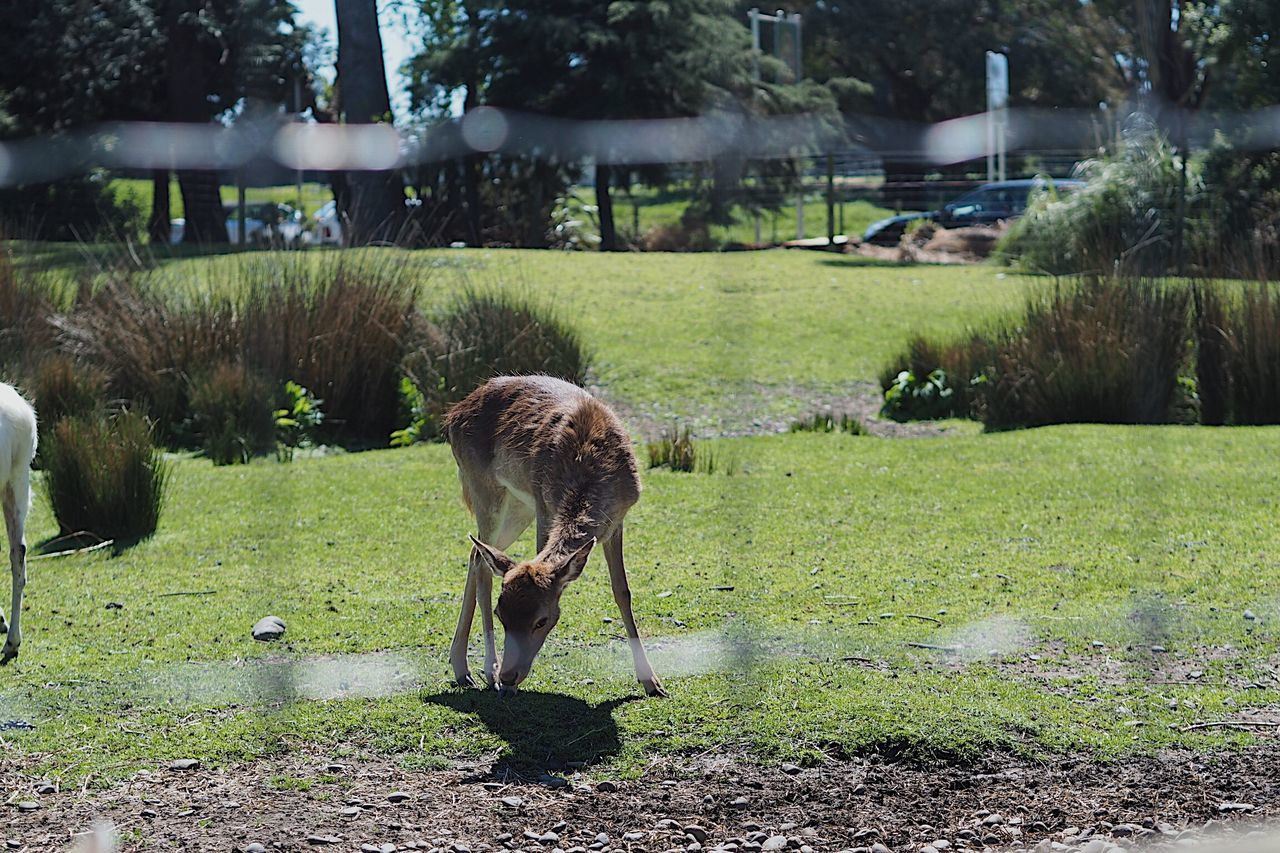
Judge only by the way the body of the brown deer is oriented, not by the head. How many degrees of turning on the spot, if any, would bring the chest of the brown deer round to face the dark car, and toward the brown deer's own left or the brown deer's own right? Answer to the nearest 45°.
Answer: approximately 135° to the brown deer's own left

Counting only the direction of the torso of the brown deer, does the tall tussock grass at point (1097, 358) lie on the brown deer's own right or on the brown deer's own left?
on the brown deer's own left

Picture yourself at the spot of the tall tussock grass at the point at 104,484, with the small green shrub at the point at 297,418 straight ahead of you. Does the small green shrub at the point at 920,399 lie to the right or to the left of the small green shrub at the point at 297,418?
right

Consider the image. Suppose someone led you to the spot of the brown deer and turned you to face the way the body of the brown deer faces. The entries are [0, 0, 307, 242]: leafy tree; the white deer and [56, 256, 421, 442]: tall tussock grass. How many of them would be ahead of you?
0

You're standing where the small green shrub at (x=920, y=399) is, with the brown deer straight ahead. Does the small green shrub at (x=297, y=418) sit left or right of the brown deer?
right

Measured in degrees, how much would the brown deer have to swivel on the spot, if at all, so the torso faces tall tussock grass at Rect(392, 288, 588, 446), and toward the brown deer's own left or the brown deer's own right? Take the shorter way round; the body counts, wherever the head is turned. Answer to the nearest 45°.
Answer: approximately 135° to the brown deer's own left

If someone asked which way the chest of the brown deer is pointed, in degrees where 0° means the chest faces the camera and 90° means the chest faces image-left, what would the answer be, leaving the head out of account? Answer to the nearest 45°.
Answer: approximately 315°

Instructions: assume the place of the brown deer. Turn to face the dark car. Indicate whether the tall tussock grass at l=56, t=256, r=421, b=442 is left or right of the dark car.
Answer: left
